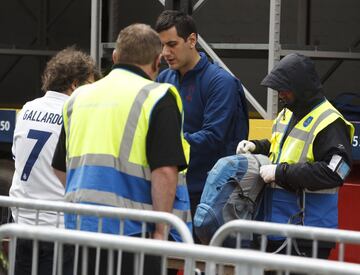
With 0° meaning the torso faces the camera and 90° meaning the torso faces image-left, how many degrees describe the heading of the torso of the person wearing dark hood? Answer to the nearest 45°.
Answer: approximately 45°

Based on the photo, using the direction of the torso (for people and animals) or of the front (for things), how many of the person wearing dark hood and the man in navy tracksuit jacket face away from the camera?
0

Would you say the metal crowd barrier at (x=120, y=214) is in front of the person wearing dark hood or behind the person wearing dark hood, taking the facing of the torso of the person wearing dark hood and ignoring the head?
in front

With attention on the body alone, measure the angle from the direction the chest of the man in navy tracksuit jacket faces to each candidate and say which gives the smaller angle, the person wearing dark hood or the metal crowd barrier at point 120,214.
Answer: the metal crowd barrier

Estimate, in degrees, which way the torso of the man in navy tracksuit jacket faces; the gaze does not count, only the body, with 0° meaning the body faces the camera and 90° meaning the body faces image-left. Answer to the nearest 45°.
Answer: approximately 45°

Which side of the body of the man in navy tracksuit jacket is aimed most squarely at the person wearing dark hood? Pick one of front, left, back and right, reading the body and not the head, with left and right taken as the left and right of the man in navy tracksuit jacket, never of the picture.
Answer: left

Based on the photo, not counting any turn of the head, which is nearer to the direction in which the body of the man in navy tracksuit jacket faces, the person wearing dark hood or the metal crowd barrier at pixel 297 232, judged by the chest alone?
the metal crowd barrier

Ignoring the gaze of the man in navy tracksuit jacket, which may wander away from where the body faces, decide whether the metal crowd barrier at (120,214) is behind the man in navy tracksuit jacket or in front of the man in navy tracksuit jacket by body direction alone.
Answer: in front
